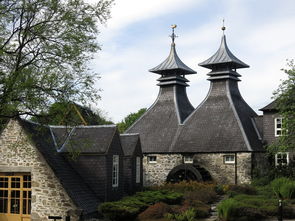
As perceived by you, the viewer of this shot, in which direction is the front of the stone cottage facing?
facing the viewer

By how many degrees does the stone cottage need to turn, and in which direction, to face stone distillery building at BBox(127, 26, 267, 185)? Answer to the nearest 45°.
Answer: approximately 135° to its left

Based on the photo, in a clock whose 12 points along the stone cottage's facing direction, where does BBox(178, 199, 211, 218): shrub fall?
The shrub is roughly at 9 o'clock from the stone cottage.

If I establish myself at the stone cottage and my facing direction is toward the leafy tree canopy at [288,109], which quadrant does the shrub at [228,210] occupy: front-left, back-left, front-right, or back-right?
front-right

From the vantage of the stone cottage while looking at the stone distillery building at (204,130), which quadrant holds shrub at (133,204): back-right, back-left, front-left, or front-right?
front-right

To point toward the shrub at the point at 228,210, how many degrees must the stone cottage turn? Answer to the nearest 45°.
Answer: approximately 90° to its left

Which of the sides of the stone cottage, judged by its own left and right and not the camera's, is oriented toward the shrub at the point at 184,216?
left

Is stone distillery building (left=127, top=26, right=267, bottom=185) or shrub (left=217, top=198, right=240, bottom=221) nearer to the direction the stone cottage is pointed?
the shrub

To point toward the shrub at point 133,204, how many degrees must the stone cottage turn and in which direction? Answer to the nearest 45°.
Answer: approximately 90° to its left

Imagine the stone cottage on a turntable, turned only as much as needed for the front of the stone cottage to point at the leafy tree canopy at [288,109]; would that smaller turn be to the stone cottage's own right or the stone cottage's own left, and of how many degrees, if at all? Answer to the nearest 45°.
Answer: approximately 90° to the stone cottage's own left

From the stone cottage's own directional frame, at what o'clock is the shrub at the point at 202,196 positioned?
The shrub is roughly at 8 o'clock from the stone cottage.

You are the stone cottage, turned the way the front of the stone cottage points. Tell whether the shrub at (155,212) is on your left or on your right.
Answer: on your left
